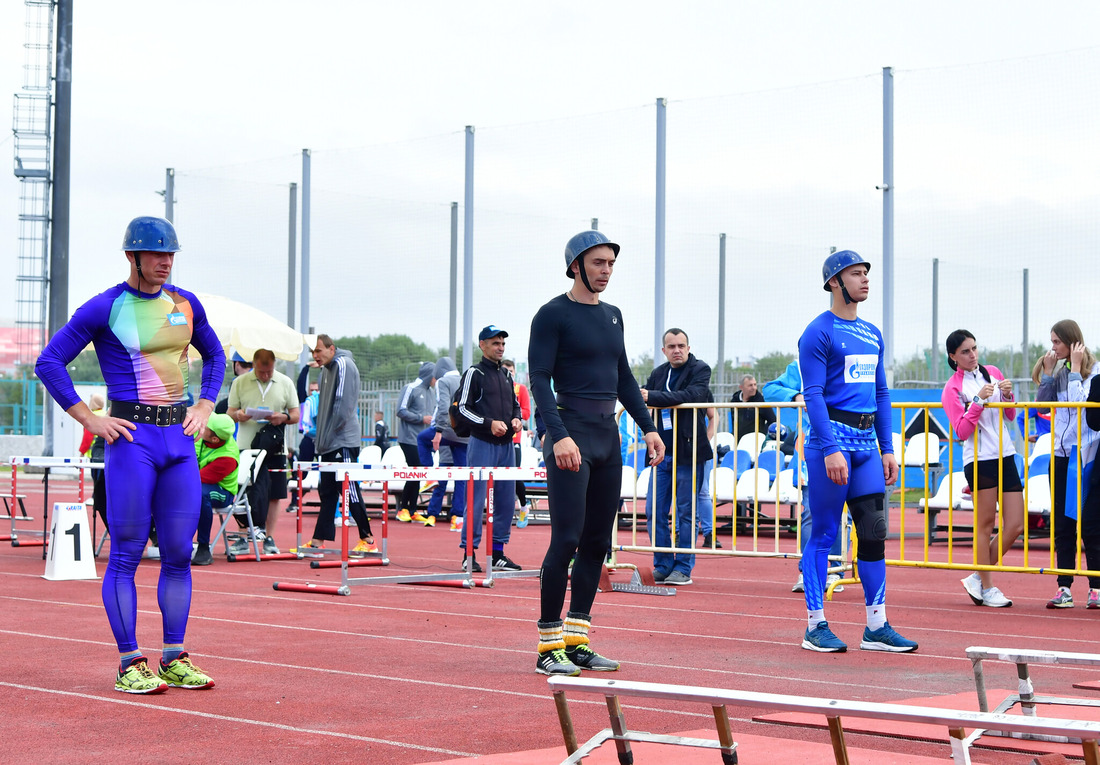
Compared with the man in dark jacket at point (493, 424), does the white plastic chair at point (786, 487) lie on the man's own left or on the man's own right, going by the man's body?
on the man's own left

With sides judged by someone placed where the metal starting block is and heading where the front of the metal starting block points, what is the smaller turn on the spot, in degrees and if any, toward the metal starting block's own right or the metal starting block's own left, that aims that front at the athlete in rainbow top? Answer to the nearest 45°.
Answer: approximately 135° to the metal starting block's own right

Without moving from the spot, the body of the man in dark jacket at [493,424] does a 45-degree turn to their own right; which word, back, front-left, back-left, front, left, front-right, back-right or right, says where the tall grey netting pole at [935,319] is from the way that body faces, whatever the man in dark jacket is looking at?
back-left

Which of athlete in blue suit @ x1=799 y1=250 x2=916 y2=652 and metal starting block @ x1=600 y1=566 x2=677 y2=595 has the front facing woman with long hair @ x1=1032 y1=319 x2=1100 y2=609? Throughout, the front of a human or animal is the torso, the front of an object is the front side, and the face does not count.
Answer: the metal starting block

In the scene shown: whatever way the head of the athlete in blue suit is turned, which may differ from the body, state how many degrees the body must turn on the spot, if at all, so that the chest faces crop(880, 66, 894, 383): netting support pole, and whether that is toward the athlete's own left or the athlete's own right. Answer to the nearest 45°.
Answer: approximately 135° to the athlete's own left

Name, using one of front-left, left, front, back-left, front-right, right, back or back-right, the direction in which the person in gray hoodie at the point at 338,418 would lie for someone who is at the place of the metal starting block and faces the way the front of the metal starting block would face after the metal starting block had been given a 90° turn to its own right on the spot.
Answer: back-right

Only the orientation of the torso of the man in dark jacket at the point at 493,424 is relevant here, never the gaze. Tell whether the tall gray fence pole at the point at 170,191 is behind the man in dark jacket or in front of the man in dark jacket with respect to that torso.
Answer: behind

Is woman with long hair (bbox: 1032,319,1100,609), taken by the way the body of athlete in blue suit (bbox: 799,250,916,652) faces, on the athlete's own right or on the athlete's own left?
on the athlete's own left

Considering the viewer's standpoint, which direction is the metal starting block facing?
facing to the right of the viewer

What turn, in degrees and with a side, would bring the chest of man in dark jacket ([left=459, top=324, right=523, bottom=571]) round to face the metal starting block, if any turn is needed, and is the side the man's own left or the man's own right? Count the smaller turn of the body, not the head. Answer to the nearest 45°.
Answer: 0° — they already face it

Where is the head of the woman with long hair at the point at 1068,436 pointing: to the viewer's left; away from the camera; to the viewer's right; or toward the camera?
to the viewer's left
